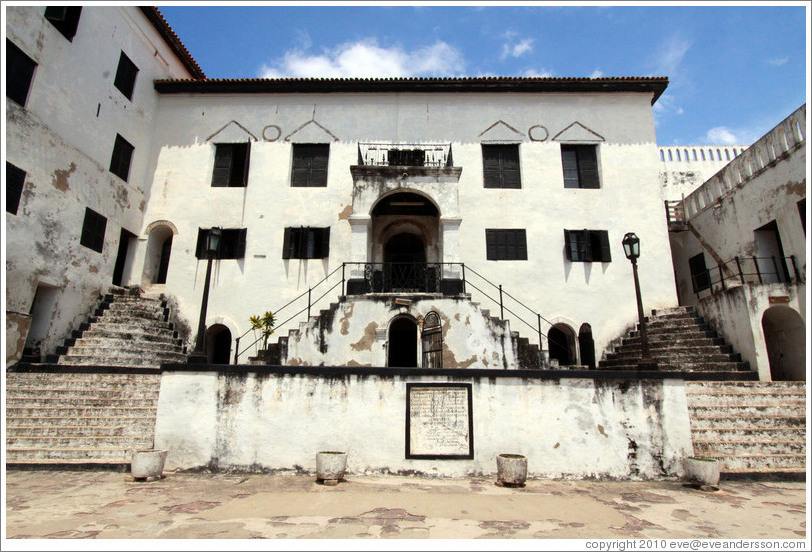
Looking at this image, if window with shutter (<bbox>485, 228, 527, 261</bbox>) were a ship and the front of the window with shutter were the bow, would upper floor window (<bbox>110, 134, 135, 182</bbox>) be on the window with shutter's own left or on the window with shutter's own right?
on the window with shutter's own right

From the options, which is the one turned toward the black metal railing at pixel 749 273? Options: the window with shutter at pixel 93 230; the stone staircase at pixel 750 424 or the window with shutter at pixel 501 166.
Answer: the window with shutter at pixel 93 230

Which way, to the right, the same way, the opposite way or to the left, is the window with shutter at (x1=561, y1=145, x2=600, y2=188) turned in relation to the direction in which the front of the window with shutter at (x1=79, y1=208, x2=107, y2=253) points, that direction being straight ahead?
to the right

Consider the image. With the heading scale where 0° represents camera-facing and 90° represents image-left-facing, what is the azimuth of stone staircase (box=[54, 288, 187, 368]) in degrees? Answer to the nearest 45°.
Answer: approximately 0°

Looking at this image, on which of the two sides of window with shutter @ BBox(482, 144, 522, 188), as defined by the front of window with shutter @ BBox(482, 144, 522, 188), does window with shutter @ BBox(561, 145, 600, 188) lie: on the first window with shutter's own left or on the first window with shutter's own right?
on the first window with shutter's own left

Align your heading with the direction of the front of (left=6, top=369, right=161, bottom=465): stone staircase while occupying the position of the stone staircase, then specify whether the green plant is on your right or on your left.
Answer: on your left

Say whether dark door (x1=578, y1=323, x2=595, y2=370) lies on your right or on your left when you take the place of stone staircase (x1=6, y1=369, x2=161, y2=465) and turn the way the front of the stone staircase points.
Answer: on your left
